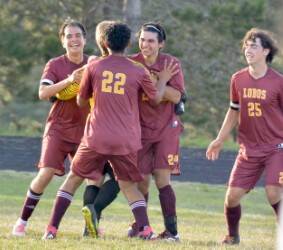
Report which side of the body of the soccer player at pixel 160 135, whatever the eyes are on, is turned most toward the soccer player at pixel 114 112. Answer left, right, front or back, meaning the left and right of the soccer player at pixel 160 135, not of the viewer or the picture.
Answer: front

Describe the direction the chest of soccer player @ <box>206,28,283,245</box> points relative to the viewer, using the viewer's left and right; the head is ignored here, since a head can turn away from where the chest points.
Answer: facing the viewer and to the left of the viewer

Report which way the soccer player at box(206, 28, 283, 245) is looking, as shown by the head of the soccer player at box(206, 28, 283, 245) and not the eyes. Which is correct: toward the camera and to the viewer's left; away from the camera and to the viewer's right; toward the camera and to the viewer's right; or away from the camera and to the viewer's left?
toward the camera and to the viewer's left

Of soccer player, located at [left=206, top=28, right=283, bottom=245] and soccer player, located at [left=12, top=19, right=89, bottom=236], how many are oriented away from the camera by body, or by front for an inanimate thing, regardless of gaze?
0

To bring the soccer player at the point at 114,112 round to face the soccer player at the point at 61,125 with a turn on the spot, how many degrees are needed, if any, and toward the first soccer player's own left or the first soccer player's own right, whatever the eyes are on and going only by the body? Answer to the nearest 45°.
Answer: approximately 45° to the first soccer player's own left

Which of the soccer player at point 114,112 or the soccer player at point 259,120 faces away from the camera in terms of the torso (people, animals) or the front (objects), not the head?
the soccer player at point 114,112

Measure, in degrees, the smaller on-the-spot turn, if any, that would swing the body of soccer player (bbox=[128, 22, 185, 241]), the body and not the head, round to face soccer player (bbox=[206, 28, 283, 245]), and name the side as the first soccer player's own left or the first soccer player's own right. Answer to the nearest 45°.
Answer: approximately 135° to the first soccer player's own left

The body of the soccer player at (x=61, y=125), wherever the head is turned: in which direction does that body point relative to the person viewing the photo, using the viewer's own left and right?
facing the viewer and to the right of the viewer

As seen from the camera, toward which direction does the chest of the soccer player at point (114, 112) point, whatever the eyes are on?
away from the camera

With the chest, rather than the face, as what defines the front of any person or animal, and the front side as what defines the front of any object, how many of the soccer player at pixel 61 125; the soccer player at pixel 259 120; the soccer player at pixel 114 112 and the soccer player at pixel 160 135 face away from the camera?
1

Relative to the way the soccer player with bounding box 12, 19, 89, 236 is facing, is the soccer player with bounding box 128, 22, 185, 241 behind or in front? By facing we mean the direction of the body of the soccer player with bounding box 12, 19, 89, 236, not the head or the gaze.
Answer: in front

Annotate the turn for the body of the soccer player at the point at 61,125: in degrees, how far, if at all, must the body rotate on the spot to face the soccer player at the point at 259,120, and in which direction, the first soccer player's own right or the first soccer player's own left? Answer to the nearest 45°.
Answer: approximately 45° to the first soccer player's own left

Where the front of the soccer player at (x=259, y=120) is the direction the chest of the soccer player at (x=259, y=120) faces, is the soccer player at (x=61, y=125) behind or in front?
in front
